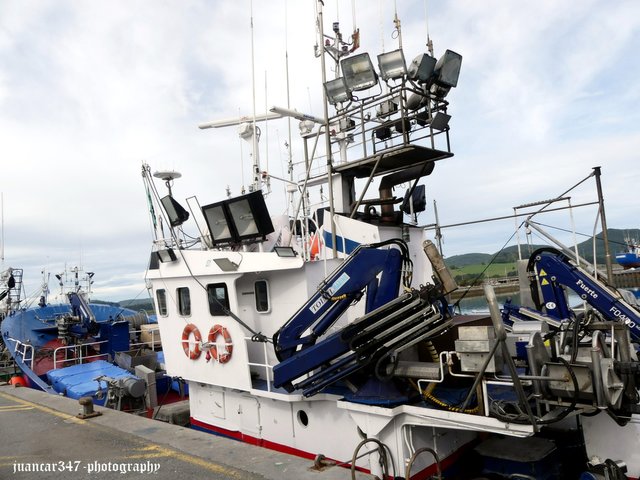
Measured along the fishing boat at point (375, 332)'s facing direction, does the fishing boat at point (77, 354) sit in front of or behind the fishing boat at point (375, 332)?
in front

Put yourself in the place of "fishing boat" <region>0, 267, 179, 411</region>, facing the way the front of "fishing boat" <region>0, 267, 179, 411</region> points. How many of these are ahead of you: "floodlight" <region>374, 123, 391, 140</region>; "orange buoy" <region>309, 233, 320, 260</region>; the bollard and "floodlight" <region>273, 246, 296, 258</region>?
0

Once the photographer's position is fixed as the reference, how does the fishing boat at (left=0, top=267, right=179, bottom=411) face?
facing away from the viewer and to the left of the viewer

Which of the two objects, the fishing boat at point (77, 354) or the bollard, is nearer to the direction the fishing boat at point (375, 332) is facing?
the fishing boat

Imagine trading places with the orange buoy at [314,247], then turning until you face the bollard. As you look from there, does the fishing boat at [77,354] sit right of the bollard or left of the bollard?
right

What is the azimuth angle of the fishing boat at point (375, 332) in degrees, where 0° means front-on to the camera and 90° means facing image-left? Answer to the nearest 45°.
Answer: approximately 135°

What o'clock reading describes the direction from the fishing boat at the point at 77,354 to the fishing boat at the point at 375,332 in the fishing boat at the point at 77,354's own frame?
the fishing boat at the point at 375,332 is roughly at 7 o'clock from the fishing boat at the point at 77,354.

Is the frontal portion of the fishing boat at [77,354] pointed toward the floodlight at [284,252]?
no

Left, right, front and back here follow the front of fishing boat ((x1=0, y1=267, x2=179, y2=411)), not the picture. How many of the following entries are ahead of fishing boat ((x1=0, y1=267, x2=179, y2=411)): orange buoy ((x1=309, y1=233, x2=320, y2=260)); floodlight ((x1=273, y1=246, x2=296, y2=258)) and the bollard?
0

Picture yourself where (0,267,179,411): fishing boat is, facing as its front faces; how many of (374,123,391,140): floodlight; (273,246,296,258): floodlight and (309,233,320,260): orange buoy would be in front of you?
0

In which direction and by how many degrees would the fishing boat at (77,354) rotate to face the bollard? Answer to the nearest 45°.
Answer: approximately 135° to its left

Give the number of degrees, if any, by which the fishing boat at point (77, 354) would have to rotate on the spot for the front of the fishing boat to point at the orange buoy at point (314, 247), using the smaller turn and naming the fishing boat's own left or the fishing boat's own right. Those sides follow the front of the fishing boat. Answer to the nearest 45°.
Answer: approximately 135° to the fishing boat's own left

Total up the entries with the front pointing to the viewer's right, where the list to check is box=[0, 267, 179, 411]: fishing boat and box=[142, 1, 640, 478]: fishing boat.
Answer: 0

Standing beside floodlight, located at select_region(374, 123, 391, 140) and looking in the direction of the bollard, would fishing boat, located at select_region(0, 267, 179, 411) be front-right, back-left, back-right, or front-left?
front-right
